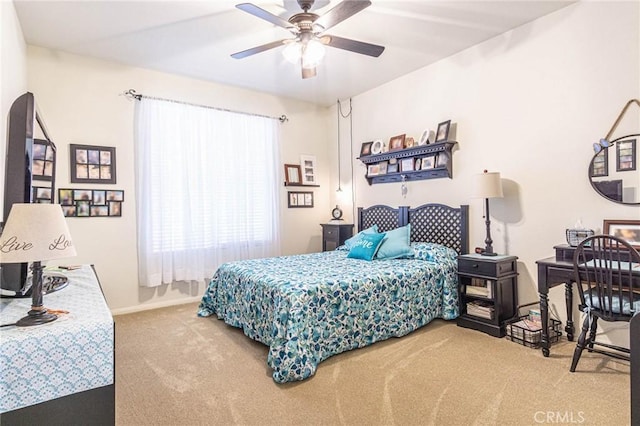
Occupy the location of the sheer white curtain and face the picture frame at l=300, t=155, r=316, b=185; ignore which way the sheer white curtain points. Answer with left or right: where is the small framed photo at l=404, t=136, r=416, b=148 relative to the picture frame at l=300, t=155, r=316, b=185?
right

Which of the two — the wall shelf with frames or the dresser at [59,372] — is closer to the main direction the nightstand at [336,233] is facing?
the dresser

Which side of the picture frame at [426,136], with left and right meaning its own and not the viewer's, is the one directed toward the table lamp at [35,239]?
front

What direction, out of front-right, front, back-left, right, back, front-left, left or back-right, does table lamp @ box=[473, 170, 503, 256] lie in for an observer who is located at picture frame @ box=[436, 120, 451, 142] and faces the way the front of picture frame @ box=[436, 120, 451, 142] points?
left

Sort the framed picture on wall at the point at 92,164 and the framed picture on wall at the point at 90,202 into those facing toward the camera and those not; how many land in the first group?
2

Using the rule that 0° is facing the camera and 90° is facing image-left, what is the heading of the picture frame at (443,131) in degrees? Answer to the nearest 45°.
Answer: approximately 45°

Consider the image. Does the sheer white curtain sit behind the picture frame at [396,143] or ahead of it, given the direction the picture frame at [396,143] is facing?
ahead

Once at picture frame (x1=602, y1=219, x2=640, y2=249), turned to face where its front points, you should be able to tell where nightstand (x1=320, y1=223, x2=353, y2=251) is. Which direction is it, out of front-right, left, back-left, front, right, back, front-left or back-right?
right

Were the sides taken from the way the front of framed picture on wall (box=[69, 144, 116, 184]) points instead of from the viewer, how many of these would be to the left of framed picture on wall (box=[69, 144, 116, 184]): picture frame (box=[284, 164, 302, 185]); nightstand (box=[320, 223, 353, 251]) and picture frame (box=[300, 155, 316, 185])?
3

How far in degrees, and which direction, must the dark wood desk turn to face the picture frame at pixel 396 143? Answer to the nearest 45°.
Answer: approximately 90° to its right

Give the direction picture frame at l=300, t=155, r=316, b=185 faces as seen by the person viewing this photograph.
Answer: facing the viewer and to the right of the viewer

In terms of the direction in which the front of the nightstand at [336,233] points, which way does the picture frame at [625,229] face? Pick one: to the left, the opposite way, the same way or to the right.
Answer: the same way

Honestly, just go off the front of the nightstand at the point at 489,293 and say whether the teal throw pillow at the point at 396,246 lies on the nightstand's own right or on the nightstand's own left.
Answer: on the nightstand's own right

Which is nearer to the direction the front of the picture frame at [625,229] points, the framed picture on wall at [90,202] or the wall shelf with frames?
the framed picture on wall

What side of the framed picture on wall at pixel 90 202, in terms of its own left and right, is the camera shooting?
front

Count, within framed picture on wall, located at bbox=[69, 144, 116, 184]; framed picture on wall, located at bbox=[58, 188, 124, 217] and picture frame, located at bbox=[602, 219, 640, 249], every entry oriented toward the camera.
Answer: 3
